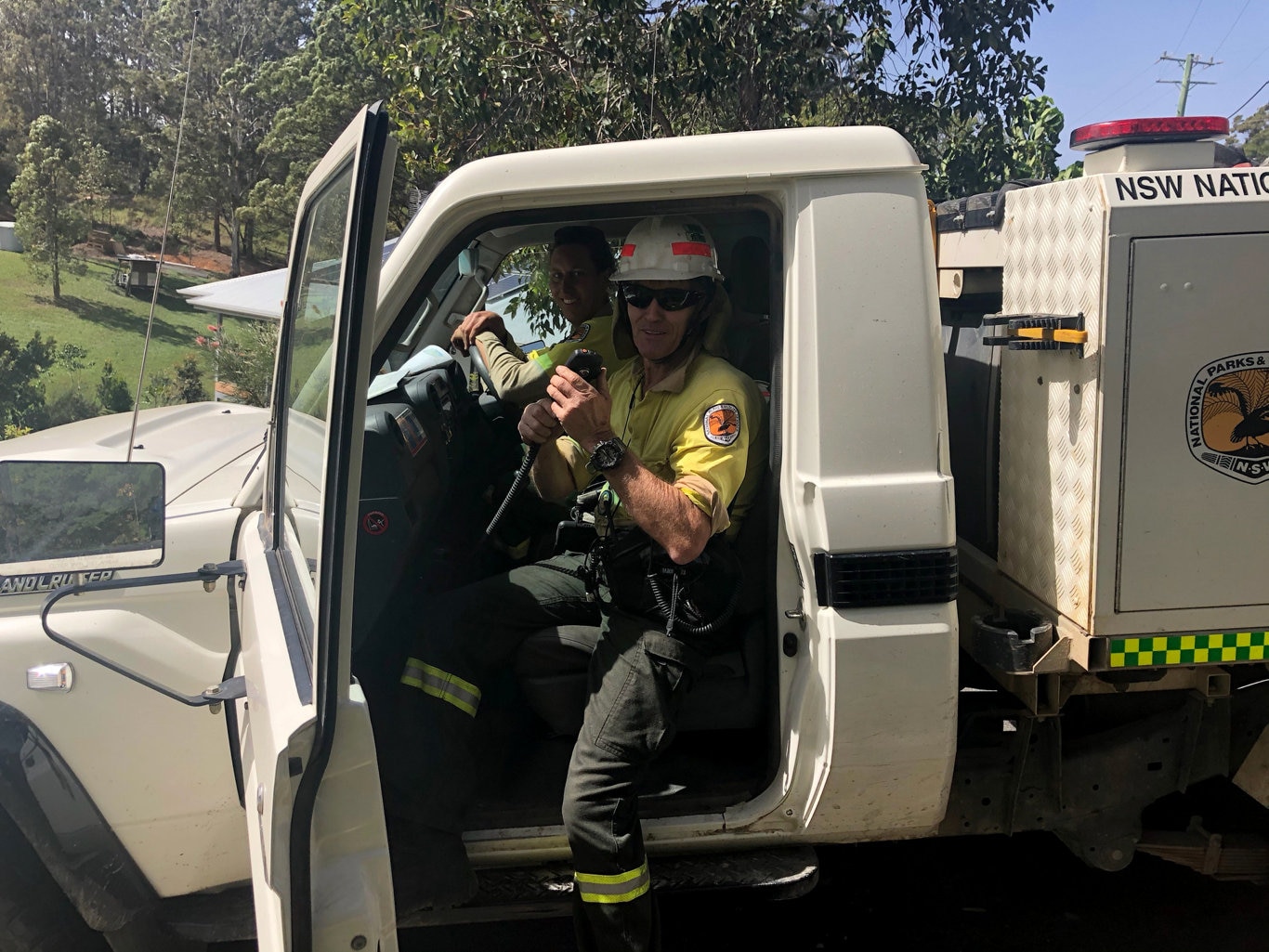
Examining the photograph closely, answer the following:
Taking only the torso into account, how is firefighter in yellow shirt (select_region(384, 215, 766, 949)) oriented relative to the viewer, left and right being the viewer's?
facing the viewer and to the left of the viewer

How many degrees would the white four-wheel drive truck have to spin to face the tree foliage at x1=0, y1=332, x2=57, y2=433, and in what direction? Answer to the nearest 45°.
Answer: approximately 45° to its right

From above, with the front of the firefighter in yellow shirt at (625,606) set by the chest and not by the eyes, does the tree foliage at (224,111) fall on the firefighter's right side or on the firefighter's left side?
on the firefighter's right side

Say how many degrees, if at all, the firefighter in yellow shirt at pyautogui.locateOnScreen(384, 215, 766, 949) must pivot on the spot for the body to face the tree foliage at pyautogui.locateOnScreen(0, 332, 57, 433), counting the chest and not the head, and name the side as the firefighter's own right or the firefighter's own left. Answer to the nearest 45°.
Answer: approximately 90° to the firefighter's own right

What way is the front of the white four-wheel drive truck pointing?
to the viewer's left

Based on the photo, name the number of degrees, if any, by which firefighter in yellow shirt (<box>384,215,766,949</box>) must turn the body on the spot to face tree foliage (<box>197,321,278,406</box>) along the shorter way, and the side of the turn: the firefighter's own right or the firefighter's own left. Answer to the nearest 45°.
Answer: approximately 90° to the firefighter's own right
